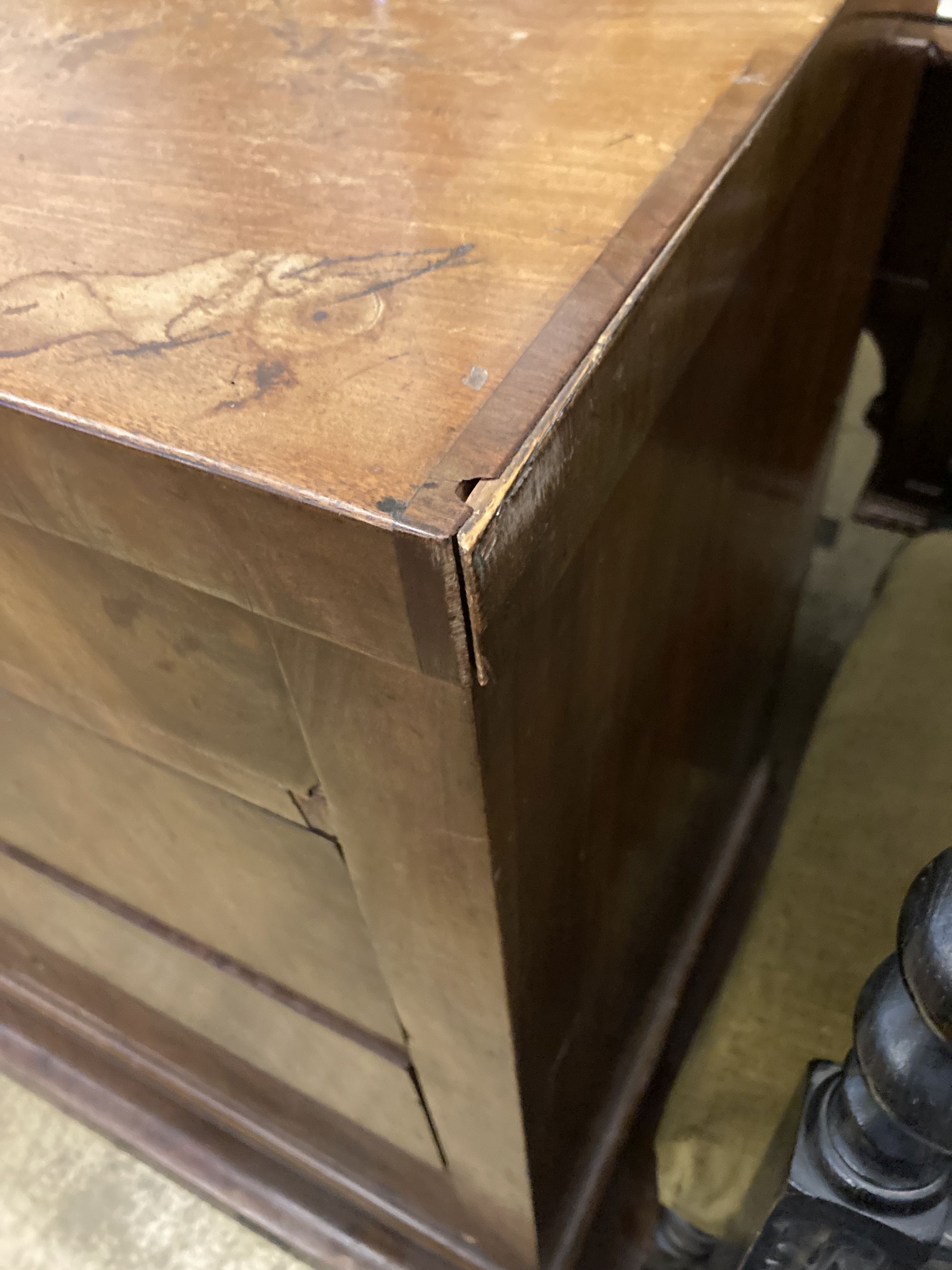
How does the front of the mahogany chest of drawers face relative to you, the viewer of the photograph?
facing the viewer and to the left of the viewer
